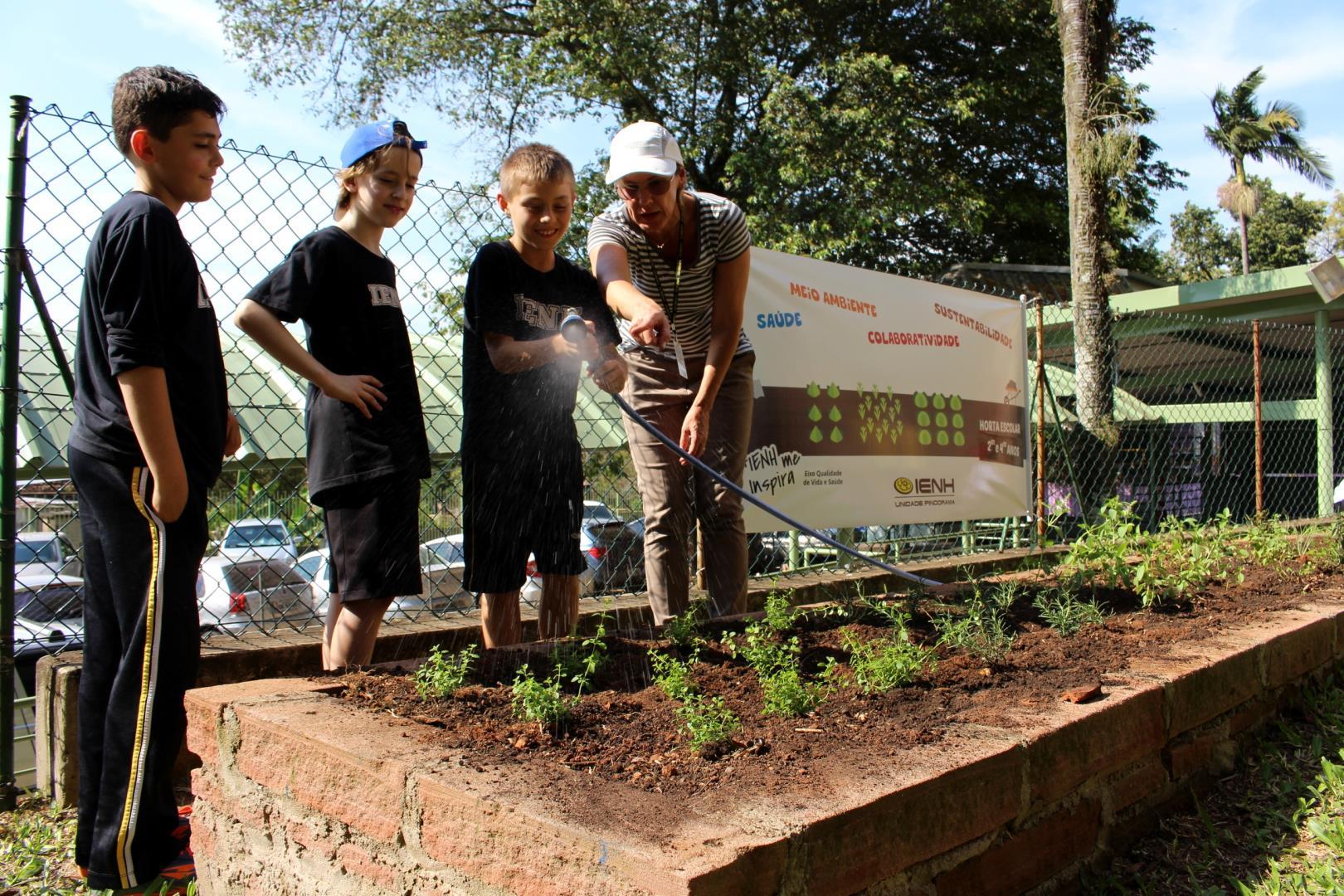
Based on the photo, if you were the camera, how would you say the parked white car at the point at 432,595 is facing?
facing away from the viewer and to the right of the viewer

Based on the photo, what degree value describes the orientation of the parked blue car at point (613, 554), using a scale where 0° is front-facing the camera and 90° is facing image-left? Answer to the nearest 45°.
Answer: approximately 225°

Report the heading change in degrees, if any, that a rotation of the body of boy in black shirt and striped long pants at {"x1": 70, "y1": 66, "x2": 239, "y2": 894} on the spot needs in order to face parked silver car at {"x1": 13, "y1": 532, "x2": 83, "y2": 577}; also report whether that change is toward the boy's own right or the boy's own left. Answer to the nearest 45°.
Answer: approximately 90° to the boy's own left

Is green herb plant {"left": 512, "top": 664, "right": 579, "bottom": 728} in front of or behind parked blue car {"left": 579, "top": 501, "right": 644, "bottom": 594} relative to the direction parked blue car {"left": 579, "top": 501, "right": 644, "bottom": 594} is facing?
behind

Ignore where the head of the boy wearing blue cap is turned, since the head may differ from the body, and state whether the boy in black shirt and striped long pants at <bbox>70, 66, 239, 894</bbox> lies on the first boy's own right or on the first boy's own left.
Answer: on the first boy's own right

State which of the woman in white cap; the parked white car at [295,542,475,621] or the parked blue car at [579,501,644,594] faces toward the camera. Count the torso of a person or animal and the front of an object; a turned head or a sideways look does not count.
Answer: the woman in white cap

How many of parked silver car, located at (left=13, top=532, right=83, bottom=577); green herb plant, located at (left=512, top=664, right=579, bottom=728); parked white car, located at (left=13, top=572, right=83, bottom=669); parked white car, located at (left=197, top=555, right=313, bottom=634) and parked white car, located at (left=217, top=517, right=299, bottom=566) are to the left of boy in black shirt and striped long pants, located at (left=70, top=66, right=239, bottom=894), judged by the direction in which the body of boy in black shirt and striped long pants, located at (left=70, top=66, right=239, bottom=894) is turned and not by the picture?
4

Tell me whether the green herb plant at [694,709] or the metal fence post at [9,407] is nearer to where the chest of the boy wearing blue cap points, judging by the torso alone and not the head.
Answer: the green herb plant

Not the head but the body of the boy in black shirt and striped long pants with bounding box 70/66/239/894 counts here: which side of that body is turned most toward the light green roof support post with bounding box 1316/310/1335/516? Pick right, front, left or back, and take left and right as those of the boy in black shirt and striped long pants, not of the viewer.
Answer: front

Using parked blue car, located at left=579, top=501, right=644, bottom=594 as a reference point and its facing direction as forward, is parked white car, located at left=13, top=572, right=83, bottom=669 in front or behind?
behind

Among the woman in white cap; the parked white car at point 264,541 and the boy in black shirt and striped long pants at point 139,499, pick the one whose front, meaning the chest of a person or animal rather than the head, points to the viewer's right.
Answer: the boy in black shirt and striped long pants

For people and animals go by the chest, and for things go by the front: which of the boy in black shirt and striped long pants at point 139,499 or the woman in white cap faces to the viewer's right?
the boy in black shirt and striped long pants

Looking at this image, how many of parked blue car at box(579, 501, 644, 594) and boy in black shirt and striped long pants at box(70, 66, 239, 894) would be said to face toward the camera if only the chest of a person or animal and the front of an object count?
0

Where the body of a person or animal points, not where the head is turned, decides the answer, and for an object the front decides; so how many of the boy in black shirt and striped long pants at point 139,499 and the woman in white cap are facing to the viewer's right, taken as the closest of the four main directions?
1

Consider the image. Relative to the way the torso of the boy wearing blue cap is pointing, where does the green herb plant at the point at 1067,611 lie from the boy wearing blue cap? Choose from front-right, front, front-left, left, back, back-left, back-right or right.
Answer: front-left
